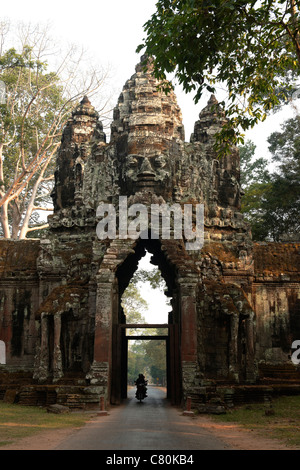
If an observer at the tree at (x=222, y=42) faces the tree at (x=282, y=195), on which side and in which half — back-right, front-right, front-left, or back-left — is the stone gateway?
front-left

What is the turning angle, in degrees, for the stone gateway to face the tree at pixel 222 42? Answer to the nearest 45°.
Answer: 0° — it already faces it

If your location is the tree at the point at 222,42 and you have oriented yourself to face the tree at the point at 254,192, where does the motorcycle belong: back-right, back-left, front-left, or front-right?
front-left

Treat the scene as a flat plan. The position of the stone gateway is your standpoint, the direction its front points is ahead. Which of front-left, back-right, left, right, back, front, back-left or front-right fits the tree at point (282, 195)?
back-left

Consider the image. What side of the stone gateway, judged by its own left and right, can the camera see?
front

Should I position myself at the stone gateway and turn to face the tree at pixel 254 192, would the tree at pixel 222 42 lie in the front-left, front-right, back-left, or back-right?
back-right

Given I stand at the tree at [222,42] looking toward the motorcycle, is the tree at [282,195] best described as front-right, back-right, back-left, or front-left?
front-right

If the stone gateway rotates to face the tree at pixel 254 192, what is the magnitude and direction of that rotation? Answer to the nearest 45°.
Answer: approximately 135° to its left
